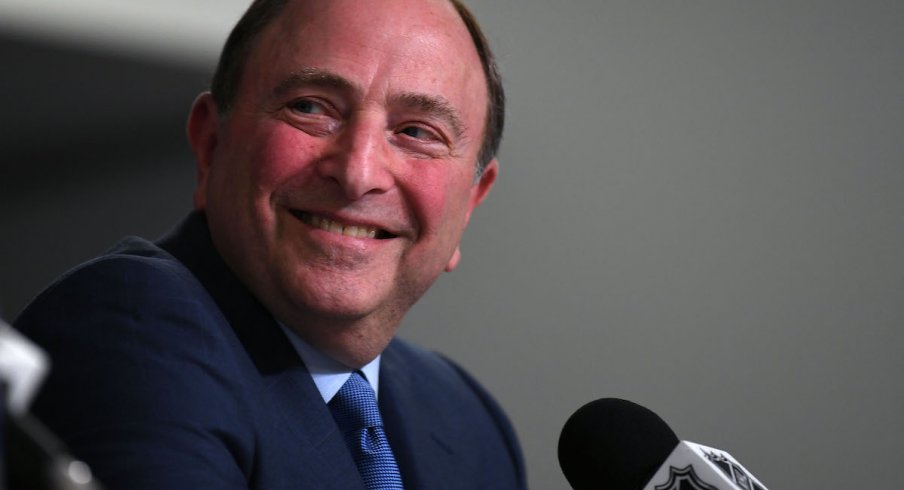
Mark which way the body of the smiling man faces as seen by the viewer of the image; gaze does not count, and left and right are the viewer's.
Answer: facing the viewer and to the right of the viewer

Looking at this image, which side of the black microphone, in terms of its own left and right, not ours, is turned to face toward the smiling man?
front

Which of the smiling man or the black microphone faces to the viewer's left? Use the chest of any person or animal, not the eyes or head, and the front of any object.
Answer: the black microphone

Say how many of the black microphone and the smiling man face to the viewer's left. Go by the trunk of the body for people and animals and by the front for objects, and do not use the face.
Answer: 1

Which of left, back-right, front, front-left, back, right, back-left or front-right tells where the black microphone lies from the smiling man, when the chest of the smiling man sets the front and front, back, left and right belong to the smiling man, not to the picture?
front

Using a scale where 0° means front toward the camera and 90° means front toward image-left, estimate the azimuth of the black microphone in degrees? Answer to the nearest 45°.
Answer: approximately 90°

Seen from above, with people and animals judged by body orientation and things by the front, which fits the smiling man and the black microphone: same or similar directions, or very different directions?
very different directions

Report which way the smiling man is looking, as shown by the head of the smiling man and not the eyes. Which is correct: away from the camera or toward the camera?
toward the camera
